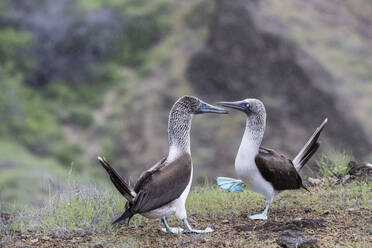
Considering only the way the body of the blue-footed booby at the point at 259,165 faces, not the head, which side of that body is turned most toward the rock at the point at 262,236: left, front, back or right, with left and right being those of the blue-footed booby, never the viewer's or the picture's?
left

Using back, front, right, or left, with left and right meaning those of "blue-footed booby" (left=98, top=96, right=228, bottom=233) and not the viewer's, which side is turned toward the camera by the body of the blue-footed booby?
right

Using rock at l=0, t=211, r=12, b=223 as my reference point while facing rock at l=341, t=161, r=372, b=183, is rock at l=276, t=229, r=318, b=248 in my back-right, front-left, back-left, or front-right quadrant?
front-right

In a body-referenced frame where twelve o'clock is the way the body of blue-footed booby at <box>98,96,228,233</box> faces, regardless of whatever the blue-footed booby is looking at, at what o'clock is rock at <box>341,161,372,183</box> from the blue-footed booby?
The rock is roughly at 11 o'clock from the blue-footed booby.

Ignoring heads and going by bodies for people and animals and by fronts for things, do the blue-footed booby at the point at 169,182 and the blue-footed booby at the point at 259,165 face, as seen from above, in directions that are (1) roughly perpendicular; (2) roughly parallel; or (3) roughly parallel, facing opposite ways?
roughly parallel, facing opposite ways

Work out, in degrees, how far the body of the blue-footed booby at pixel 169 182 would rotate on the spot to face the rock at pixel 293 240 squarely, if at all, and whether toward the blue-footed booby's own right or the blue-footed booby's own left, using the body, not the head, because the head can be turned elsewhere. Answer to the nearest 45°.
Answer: approximately 45° to the blue-footed booby's own right

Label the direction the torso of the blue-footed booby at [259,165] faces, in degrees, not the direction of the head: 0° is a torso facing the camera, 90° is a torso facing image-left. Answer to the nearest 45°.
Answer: approximately 90°

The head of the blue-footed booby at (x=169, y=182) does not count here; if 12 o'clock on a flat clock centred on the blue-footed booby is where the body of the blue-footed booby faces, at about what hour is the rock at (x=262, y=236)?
The rock is roughly at 1 o'clock from the blue-footed booby.

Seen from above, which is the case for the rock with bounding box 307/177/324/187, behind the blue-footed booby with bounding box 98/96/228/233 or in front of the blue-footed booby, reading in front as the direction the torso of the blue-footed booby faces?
in front

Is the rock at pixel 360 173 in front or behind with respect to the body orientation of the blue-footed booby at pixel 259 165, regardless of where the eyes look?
behind

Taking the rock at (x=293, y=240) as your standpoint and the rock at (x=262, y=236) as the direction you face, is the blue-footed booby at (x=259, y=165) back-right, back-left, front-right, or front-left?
front-right

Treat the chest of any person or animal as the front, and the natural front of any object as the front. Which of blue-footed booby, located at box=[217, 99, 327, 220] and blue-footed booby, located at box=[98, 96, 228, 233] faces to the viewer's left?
blue-footed booby, located at box=[217, 99, 327, 220]

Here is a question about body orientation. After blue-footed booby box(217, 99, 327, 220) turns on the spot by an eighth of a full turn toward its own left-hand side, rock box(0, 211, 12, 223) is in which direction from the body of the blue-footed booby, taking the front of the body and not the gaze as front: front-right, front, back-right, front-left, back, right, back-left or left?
front-right
